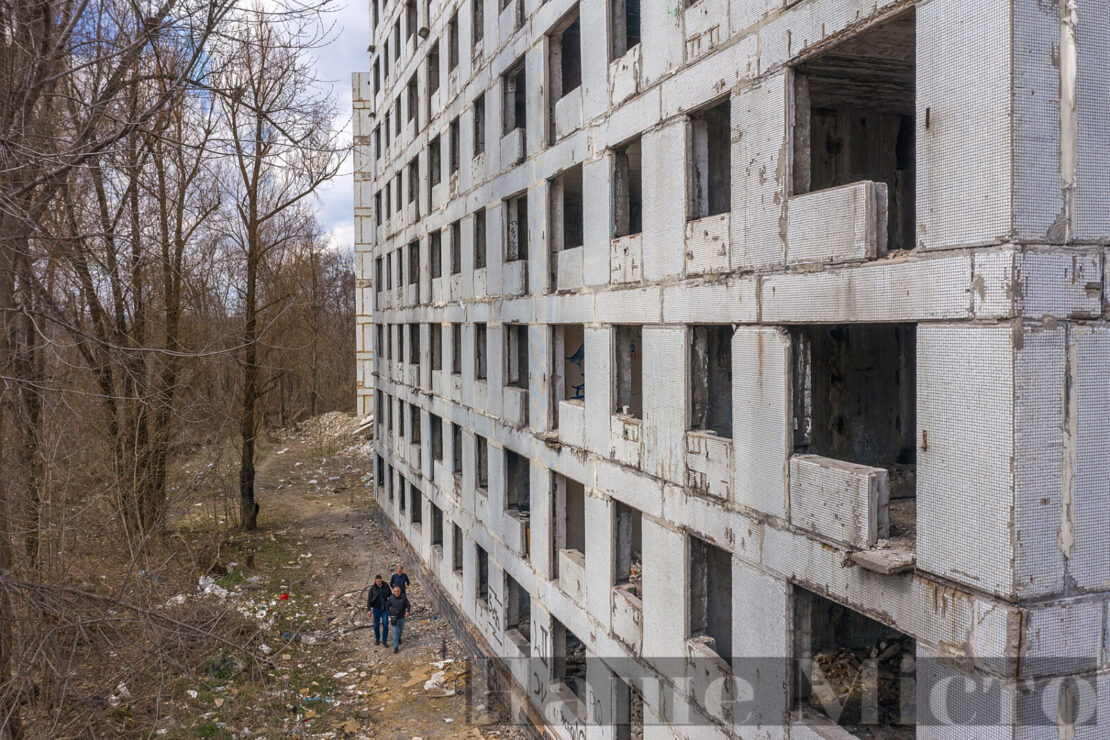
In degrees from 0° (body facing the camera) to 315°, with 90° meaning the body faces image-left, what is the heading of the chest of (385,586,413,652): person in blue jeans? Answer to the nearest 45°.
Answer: approximately 0°
